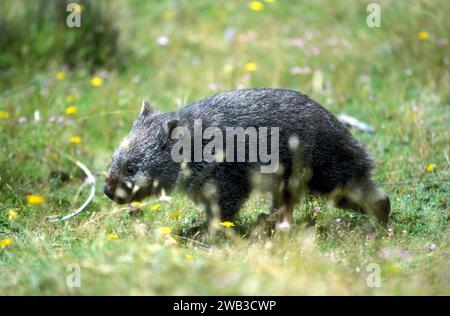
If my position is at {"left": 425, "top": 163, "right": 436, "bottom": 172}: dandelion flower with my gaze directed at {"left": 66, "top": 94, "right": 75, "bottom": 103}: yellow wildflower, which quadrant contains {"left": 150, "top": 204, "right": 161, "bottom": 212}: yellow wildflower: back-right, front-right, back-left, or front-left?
front-left

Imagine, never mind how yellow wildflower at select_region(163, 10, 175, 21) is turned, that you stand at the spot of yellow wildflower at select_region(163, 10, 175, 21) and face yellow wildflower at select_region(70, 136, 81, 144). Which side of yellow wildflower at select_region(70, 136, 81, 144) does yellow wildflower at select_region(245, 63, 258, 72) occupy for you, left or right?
left

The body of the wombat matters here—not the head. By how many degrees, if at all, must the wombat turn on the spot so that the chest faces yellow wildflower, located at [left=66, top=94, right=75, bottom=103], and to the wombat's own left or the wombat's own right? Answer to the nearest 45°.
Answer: approximately 45° to the wombat's own right

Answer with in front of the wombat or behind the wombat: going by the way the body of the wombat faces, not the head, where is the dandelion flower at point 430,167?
behind

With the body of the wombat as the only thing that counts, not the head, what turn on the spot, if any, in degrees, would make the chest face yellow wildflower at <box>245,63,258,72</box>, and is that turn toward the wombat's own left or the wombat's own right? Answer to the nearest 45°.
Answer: approximately 90° to the wombat's own right

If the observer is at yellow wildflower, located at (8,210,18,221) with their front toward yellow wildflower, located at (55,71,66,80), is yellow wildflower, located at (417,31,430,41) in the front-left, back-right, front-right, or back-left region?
front-right

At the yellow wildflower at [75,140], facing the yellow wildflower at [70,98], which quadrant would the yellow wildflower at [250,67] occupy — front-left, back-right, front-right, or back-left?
front-right

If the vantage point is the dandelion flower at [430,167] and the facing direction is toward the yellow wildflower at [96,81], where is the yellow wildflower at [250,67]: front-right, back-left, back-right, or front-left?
front-right

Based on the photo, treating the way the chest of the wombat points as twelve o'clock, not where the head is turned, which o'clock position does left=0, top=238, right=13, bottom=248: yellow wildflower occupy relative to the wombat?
The yellow wildflower is roughly at 11 o'clock from the wombat.

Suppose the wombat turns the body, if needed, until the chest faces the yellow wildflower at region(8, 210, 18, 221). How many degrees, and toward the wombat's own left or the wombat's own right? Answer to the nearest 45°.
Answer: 0° — it already faces it

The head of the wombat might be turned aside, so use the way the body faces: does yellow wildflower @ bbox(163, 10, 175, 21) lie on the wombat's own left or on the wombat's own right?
on the wombat's own right

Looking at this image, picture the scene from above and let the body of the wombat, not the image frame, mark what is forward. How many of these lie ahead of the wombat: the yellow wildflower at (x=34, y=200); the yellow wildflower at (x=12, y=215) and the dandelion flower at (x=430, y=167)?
2

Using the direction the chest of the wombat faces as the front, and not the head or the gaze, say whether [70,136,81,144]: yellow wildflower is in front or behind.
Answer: in front

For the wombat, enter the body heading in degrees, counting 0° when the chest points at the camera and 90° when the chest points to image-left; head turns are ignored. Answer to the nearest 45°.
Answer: approximately 90°

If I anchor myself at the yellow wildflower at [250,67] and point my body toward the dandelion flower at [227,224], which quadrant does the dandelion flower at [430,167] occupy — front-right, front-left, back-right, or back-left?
front-left

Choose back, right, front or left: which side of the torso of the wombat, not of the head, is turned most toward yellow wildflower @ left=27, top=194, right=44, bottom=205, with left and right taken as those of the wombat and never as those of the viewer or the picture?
front
